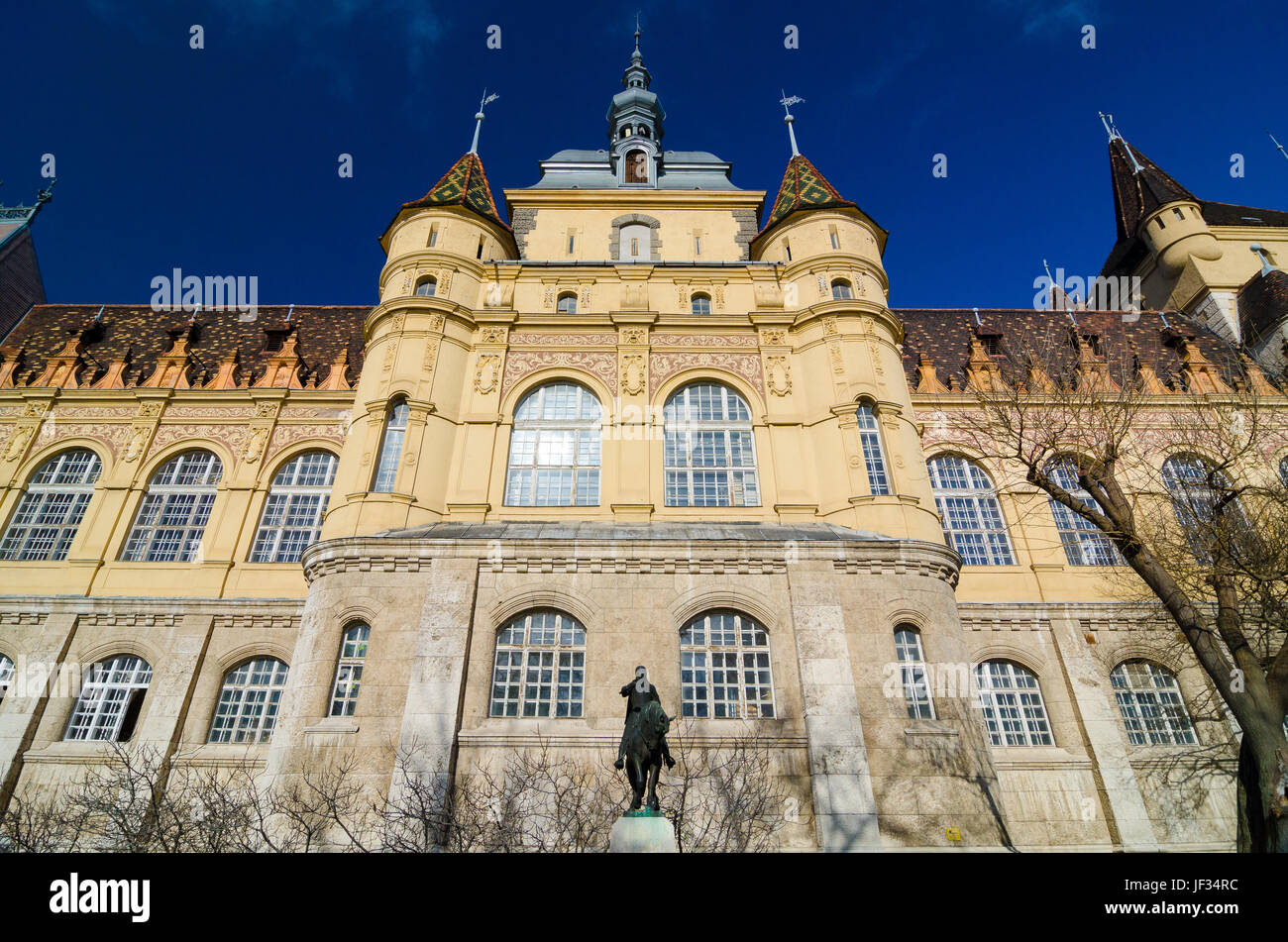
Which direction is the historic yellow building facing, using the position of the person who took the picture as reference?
facing the viewer

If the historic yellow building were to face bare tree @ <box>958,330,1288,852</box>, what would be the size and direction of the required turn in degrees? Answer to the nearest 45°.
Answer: approximately 90° to its left
